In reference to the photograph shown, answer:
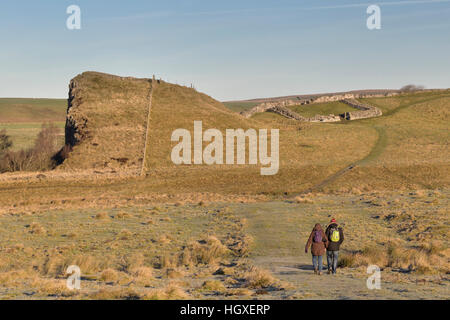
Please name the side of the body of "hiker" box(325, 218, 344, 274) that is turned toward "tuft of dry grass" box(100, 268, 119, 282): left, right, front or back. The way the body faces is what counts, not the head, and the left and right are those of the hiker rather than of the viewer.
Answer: left

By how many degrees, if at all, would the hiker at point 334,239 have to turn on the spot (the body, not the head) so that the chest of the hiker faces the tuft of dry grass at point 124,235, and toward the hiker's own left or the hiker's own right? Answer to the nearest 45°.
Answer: approximately 45° to the hiker's own left

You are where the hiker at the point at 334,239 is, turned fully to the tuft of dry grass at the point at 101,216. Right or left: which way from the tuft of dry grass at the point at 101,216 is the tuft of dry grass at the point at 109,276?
left

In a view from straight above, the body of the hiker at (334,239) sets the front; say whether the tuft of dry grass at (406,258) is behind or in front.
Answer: in front

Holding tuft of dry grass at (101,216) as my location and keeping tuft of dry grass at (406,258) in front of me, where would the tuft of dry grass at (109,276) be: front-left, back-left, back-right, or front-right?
front-right

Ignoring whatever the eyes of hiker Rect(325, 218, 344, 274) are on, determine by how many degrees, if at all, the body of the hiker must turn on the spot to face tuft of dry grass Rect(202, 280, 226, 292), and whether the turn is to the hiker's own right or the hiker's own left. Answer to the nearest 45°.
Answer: approximately 135° to the hiker's own left

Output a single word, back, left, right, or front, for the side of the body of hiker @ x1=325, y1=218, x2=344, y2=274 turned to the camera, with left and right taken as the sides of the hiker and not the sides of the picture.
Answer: back

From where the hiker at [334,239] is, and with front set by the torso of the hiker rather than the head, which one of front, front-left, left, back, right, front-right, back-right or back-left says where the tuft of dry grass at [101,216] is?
front-left

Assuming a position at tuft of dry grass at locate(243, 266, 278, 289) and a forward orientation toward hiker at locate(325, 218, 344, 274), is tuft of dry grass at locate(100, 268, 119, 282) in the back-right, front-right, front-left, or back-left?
back-left

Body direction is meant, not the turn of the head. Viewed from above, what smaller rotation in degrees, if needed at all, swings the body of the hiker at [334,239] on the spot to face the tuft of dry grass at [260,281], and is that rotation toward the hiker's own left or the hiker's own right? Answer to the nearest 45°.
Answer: approximately 135° to the hiker's own left

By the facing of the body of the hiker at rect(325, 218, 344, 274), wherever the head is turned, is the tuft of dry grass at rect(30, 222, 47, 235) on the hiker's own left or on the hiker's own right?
on the hiker's own left
